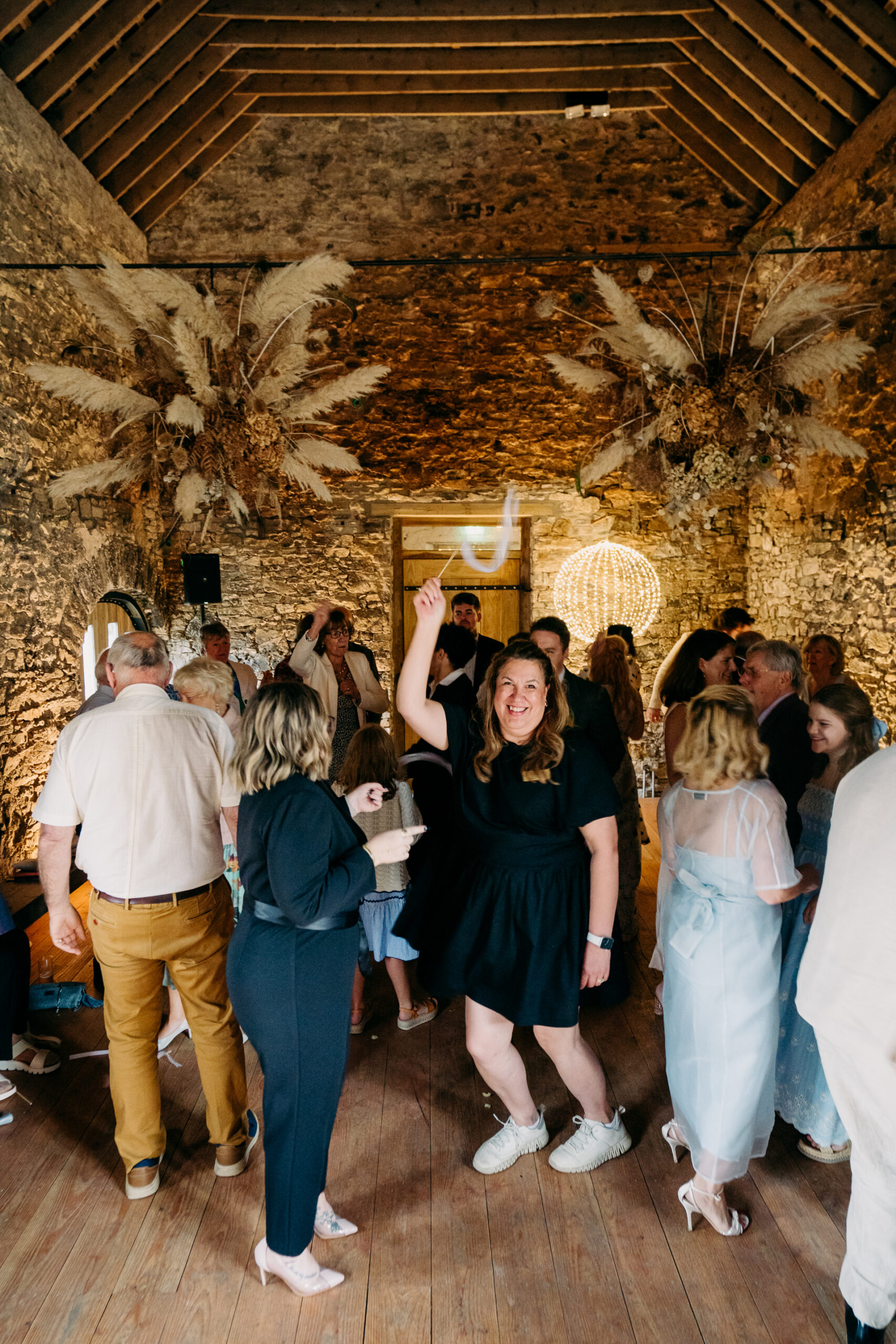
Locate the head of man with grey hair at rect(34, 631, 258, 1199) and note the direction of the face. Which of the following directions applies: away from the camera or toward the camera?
away from the camera

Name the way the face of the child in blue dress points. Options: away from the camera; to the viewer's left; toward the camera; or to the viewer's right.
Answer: away from the camera

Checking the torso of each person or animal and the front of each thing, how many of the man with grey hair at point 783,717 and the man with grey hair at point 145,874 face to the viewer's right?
0

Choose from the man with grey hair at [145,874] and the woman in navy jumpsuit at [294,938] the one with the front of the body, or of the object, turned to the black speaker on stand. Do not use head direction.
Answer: the man with grey hair

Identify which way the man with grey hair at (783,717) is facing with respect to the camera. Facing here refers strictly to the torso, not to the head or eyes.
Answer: to the viewer's left

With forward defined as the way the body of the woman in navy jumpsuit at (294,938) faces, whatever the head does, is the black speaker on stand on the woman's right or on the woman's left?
on the woman's left

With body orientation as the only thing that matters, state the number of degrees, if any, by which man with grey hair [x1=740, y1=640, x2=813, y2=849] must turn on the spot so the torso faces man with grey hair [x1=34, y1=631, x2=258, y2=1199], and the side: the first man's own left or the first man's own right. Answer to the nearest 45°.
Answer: approximately 45° to the first man's own left

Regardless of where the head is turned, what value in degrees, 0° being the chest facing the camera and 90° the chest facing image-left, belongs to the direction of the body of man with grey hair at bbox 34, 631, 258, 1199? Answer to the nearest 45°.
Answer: approximately 180°
